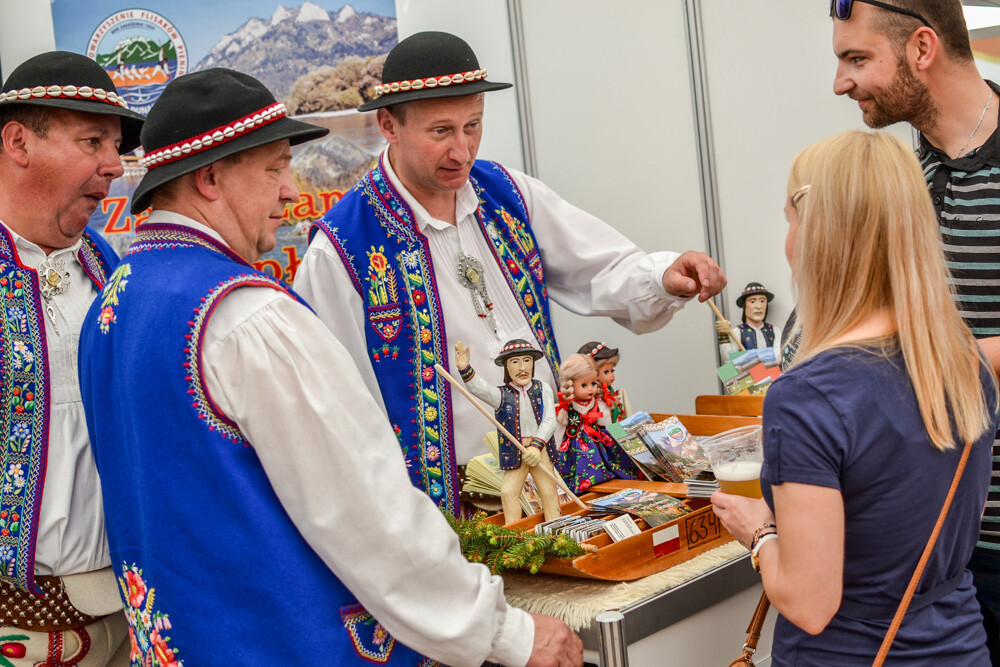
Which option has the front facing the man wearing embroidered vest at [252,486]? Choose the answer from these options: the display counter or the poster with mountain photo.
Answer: the poster with mountain photo

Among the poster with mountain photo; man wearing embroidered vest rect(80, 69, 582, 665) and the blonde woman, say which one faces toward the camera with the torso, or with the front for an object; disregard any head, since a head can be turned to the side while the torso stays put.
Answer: the poster with mountain photo

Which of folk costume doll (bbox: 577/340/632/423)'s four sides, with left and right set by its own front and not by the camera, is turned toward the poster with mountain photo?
back

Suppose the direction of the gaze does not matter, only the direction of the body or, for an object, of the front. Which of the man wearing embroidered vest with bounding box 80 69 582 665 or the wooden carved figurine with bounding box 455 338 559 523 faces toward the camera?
the wooden carved figurine

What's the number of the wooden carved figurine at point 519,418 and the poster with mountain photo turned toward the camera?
2

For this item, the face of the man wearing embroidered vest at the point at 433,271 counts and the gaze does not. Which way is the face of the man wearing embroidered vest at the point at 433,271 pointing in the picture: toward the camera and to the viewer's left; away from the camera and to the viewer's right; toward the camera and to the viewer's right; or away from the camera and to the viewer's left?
toward the camera and to the viewer's right

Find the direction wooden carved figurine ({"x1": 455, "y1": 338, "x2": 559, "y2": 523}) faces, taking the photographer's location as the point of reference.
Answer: facing the viewer

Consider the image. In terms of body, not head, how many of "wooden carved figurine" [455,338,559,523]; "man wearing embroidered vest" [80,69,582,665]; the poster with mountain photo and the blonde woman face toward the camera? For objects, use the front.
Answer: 2

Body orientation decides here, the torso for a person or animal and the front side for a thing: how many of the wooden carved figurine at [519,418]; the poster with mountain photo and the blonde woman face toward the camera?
2

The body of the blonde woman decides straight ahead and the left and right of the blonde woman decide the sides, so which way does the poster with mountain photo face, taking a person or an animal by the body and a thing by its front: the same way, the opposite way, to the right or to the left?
the opposite way

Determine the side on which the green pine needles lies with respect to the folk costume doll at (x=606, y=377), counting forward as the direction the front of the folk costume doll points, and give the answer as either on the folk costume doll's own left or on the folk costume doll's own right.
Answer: on the folk costume doll's own right

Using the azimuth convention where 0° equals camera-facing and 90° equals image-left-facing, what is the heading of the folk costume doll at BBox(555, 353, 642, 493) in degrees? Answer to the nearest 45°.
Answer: approximately 315°

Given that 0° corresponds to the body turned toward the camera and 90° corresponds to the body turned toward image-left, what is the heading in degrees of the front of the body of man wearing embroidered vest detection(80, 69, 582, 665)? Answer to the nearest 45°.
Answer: approximately 225°

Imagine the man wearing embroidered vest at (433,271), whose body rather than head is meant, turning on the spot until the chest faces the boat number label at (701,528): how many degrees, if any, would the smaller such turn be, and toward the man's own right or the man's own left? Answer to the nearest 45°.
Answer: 0° — they already face it

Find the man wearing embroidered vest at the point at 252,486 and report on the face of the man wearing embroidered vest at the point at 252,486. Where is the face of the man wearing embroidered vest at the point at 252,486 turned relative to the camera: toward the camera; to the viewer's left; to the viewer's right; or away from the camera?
to the viewer's right

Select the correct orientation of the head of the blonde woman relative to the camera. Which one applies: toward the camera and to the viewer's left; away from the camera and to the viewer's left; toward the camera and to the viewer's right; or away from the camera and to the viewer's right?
away from the camera and to the viewer's left

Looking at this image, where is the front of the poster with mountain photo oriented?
toward the camera
